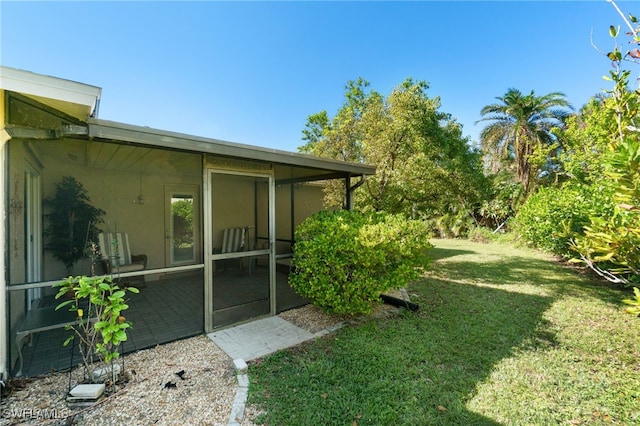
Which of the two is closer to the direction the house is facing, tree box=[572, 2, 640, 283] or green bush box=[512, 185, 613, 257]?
the tree

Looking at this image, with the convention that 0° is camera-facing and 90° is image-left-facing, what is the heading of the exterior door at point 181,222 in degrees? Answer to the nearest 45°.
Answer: approximately 0°

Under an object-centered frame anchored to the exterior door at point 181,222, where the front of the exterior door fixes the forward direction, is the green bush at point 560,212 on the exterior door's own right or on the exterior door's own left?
on the exterior door's own left

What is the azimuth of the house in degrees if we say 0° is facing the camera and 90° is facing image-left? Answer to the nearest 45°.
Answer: approximately 315°

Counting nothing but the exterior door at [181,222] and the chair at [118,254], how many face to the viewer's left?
0

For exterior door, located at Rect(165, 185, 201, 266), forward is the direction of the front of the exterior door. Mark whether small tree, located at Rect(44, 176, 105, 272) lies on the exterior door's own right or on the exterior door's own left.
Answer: on the exterior door's own right

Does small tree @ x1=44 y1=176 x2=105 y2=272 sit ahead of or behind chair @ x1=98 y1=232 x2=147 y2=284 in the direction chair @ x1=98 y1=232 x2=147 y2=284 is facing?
behind

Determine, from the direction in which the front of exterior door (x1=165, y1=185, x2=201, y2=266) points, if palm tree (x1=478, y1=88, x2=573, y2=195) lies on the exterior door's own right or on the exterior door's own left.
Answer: on the exterior door's own left
